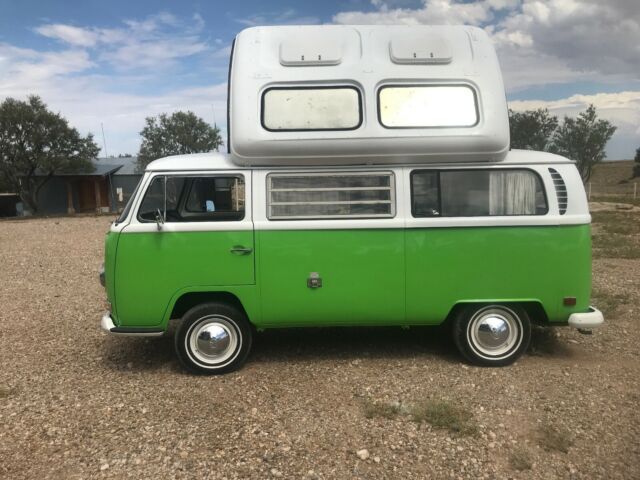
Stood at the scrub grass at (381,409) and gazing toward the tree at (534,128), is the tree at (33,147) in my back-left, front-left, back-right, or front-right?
front-left

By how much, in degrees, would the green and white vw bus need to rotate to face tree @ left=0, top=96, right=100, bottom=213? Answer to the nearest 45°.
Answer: approximately 45° to its right

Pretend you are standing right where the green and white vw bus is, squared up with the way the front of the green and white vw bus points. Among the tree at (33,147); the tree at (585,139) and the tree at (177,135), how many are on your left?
0

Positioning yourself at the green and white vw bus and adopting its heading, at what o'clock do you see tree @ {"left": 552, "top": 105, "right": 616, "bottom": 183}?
The tree is roughly at 4 o'clock from the green and white vw bus.

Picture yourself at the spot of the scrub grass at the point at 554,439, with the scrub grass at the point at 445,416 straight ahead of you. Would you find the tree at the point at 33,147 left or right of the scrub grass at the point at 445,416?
right

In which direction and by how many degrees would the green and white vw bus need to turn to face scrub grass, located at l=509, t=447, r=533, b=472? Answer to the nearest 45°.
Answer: approximately 135° to its left

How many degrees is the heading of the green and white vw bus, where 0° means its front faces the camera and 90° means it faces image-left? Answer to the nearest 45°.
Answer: approximately 90°

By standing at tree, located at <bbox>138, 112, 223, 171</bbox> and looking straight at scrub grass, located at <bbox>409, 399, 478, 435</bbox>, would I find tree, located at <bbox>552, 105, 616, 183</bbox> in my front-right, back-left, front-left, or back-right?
front-left

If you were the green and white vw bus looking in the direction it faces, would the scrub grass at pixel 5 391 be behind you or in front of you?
in front

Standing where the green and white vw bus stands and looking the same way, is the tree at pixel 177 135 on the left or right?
on its right
